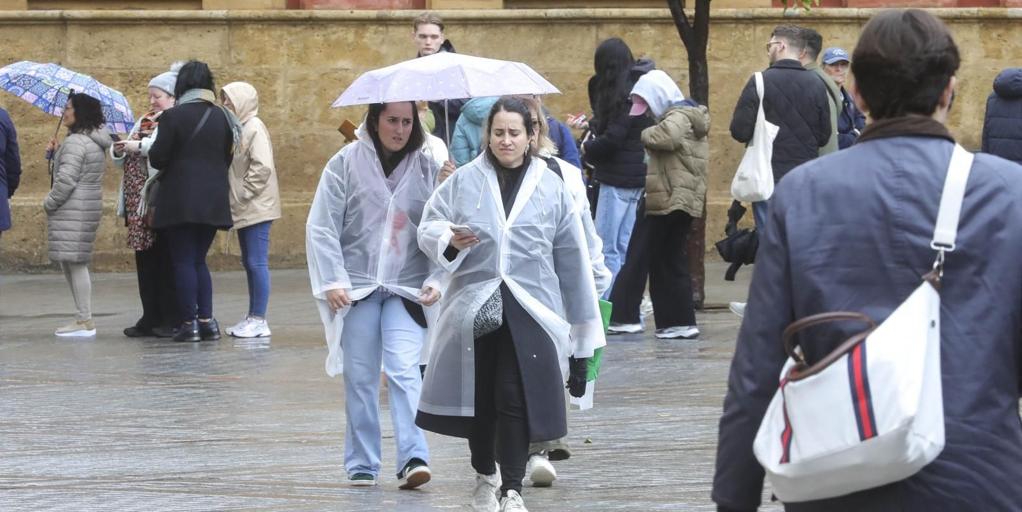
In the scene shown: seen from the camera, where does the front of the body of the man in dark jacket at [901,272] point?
away from the camera

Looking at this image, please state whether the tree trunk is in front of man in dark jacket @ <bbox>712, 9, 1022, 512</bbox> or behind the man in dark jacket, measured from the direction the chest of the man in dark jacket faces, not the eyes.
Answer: in front

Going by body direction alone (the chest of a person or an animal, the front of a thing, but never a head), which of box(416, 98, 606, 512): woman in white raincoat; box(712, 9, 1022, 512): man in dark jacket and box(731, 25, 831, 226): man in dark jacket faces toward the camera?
the woman in white raincoat

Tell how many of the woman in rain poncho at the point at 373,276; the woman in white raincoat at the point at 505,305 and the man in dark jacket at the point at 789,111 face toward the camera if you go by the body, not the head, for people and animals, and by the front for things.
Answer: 2

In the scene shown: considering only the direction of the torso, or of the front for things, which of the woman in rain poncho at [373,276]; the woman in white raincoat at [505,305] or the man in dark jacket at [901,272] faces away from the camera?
the man in dark jacket

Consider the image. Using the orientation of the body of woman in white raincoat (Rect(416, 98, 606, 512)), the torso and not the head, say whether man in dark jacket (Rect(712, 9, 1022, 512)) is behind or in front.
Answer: in front

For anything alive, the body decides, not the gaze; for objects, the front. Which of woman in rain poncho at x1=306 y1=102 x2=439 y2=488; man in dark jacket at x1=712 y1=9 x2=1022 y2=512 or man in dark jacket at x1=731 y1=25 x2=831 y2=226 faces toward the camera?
the woman in rain poncho

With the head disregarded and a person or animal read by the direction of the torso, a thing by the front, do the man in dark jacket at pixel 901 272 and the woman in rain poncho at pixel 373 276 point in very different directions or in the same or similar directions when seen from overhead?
very different directions

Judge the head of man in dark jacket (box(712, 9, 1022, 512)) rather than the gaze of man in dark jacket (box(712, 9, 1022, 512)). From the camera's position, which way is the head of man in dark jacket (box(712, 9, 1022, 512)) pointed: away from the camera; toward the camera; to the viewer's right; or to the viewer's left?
away from the camera

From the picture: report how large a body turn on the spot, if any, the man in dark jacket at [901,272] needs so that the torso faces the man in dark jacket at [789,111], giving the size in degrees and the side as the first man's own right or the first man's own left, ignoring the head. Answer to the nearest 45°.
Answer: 0° — they already face them

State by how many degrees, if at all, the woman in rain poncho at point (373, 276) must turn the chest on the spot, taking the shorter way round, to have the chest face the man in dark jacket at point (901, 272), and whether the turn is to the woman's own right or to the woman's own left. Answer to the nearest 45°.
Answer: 0° — they already face them

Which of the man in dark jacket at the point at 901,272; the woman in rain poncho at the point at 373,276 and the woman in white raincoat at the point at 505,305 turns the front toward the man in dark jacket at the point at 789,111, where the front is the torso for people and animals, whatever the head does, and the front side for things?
the man in dark jacket at the point at 901,272

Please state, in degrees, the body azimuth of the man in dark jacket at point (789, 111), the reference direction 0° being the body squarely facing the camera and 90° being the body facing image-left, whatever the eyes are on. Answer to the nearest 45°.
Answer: approximately 135°

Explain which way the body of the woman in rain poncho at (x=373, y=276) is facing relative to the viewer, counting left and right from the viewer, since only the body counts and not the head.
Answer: facing the viewer
